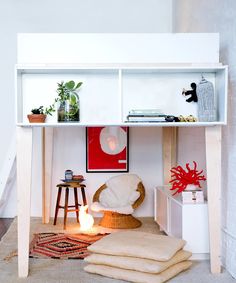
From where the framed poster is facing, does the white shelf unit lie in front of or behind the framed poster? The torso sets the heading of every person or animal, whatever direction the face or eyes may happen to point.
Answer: in front

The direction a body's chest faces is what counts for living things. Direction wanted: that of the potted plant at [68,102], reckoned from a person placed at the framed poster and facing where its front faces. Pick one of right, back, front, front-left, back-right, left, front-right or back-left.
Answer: front

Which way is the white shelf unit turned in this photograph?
toward the camera

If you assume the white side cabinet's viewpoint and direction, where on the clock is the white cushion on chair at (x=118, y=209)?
The white cushion on chair is roughly at 2 o'clock from the white side cabinet.

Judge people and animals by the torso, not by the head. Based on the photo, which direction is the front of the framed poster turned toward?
toward the camera
